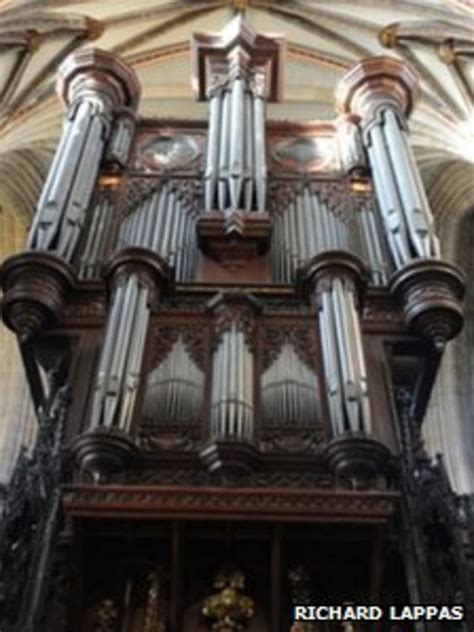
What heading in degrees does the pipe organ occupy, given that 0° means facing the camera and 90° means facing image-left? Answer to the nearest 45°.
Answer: approximately 0°
